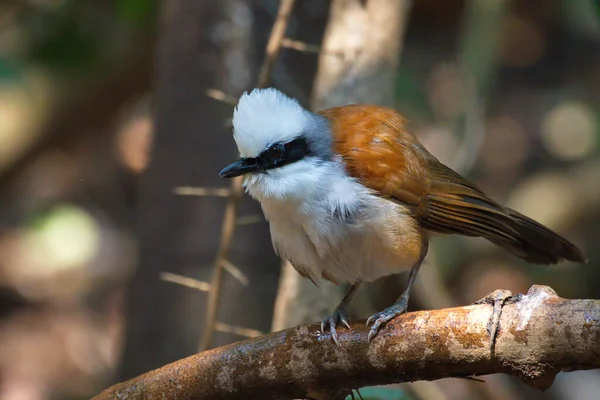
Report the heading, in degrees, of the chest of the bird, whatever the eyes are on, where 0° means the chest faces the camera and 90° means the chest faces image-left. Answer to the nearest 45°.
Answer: approximately 45°

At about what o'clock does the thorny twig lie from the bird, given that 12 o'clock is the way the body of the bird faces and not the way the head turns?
The thorny twig is roughly at 3 o'clock from the bird.
